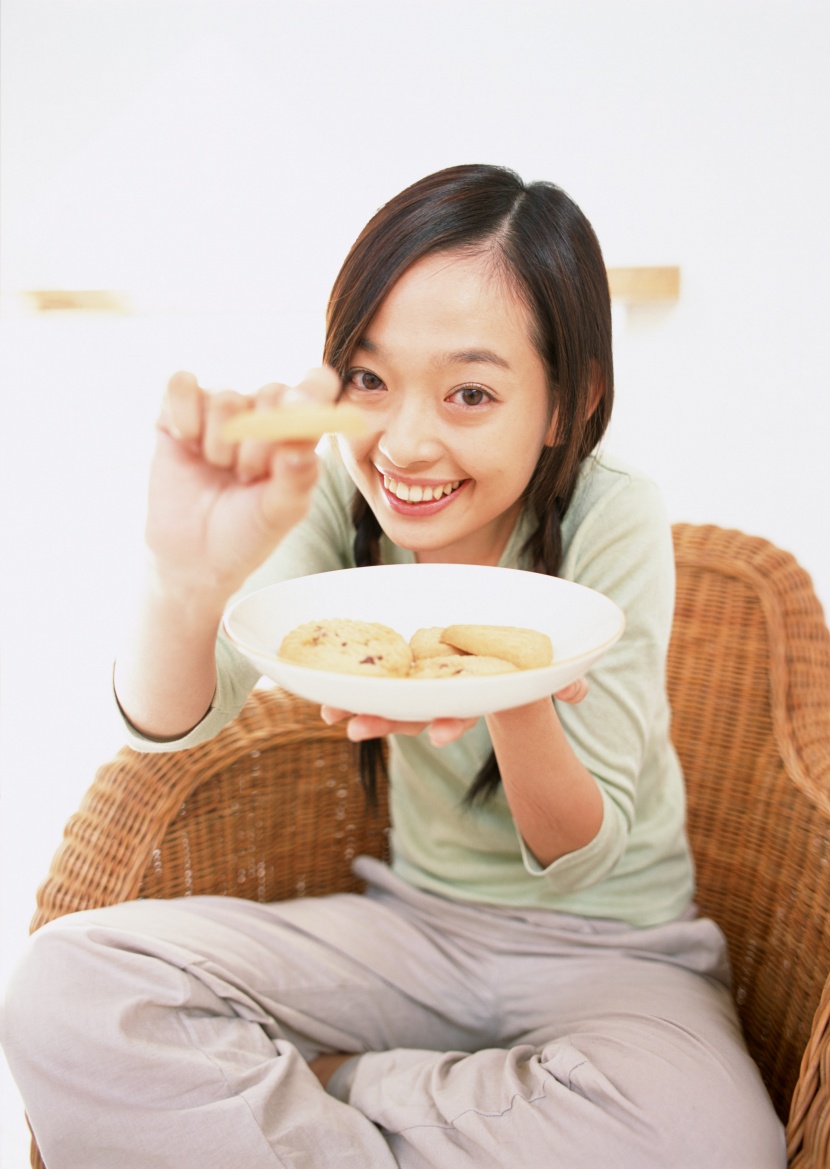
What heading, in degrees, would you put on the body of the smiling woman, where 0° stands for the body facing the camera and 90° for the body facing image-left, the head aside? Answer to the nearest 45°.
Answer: approximately 45°
